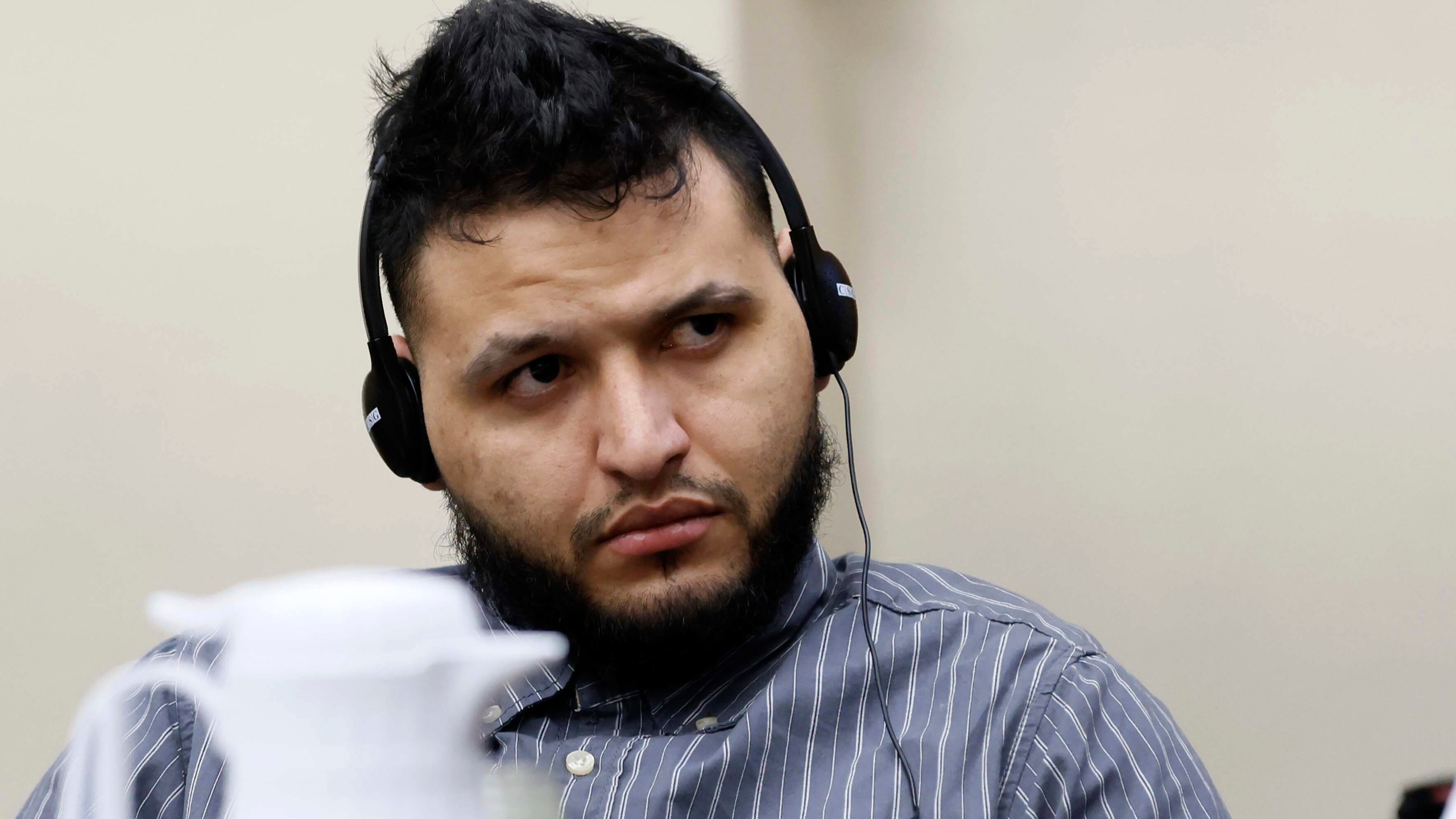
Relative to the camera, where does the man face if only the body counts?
toward the camera
